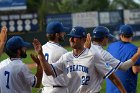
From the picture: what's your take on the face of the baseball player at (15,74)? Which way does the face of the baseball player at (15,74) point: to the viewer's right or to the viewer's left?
to the viewer's right

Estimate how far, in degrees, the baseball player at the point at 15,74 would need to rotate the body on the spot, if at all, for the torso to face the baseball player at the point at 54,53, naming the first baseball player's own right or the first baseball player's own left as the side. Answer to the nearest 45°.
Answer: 0° — they already face them

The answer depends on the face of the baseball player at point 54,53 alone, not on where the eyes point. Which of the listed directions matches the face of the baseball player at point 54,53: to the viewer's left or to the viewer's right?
to the viewer's right

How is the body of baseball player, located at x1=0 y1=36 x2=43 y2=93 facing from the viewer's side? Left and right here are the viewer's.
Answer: facing away from the viewer and to the right of the viewer
